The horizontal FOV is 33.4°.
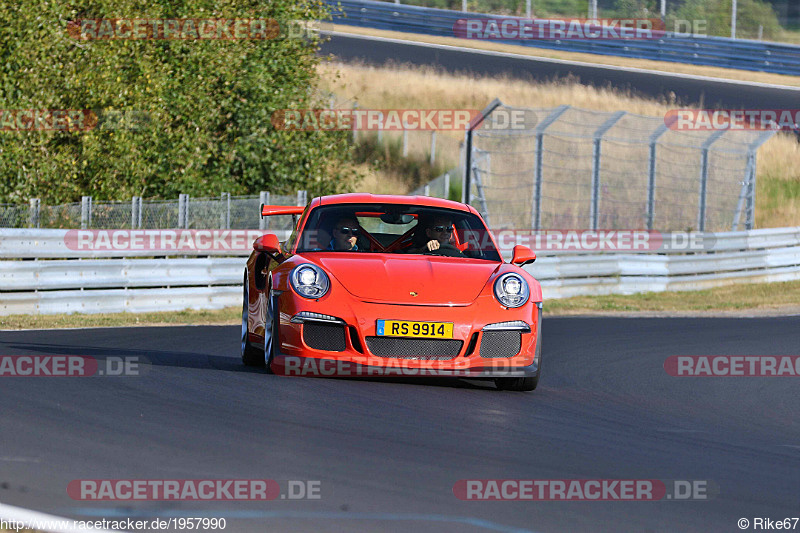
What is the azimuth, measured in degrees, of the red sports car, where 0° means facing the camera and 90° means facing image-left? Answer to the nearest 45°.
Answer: approximately 0°

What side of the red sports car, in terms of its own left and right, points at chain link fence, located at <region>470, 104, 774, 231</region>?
back

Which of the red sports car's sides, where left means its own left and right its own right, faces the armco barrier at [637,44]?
back

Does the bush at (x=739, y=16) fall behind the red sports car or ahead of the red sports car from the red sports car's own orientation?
behind

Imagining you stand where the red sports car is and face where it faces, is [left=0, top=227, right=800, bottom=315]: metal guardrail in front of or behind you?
behind

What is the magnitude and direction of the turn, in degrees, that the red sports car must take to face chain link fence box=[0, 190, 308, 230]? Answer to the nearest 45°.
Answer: approximately 180°
